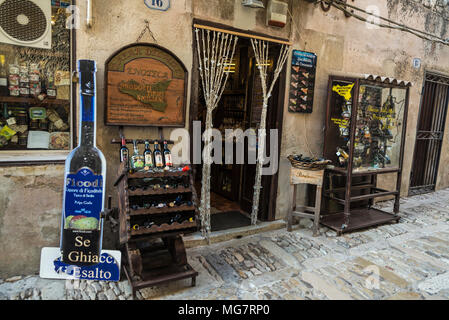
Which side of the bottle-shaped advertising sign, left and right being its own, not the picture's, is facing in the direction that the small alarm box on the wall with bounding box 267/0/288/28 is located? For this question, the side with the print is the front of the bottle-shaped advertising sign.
left

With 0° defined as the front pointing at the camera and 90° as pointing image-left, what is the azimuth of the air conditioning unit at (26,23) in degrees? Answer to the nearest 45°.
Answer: approximately 0°

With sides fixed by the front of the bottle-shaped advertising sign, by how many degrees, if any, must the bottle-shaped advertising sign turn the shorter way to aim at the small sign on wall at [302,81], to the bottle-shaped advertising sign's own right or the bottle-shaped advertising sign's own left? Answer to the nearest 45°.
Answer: approximately 90° to the bottle-shaped advertising sign's own left

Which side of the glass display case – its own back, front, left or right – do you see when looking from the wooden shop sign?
right

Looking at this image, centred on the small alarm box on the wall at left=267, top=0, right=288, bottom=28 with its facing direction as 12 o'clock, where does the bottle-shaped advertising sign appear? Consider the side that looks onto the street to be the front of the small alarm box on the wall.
The bottle-shaped advertising sign is roughly at 3 o'clock from the small alarm box on the wall.

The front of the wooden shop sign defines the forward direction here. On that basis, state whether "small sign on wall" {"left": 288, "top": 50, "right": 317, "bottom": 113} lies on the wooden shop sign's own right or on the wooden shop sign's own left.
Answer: on the wooden shop sign's own left

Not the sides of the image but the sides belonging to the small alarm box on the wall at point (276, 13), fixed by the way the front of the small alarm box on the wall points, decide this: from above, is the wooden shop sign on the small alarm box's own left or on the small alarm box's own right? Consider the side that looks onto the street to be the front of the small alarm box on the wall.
on the small alarm box's own right
